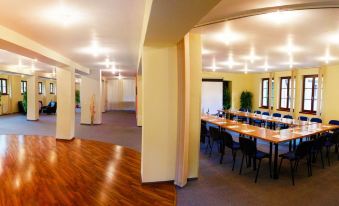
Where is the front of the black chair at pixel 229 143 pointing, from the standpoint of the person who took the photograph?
facing away from the viewer and to the right of the viewer

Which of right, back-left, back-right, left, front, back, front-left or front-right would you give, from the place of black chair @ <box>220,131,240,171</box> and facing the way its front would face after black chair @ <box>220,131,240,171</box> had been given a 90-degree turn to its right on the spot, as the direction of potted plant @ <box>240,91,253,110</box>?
back-left

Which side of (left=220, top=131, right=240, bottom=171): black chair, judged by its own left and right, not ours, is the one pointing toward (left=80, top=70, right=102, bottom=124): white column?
left

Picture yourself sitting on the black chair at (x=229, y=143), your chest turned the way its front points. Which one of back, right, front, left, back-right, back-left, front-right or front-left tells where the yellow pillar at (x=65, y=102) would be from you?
back-left

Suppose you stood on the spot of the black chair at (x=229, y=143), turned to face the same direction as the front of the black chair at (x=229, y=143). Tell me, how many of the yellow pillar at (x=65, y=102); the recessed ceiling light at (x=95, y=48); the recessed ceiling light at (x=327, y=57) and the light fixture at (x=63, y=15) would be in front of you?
1

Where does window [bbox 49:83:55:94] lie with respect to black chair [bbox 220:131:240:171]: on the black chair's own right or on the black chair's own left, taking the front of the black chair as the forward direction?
on the black chair's own left
